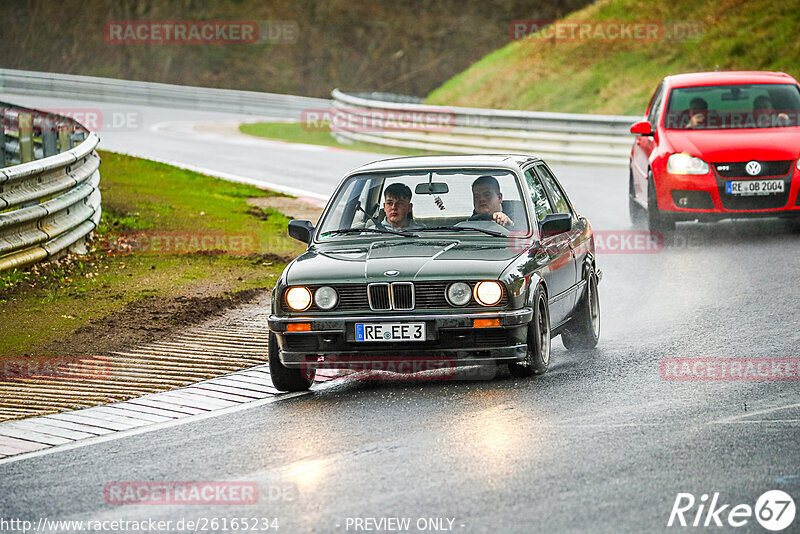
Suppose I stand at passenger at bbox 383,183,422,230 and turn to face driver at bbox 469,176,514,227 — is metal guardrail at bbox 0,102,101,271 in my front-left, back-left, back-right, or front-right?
back-left

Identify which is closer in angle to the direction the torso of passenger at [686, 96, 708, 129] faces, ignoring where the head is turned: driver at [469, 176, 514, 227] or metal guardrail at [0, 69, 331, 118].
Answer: the driver

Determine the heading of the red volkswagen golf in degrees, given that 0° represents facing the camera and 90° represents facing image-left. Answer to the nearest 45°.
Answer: approximately 0°

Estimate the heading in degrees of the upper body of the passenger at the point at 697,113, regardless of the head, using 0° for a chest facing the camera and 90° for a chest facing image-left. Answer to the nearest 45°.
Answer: approximately 0°

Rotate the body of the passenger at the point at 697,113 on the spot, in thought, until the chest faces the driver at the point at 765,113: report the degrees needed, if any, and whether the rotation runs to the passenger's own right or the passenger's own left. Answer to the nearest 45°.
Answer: approximately 90° to the passenger's own left

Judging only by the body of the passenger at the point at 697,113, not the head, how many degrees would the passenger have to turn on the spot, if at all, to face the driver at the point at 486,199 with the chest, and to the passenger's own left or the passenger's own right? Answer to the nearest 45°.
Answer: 0° — they already face them
